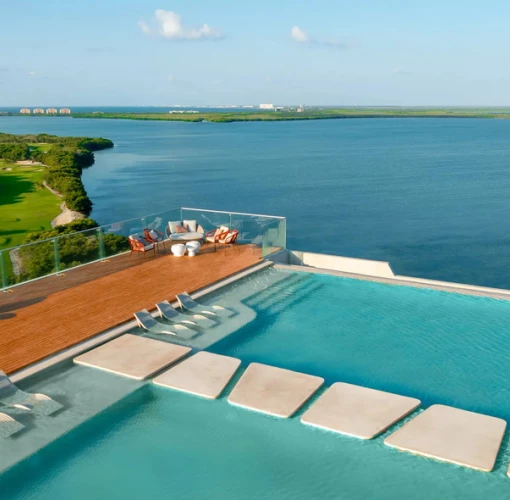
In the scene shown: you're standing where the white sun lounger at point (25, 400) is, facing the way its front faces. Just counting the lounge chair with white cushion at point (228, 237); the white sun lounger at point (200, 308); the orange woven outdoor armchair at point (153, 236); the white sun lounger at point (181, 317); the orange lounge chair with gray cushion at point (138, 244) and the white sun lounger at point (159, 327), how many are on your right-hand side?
0

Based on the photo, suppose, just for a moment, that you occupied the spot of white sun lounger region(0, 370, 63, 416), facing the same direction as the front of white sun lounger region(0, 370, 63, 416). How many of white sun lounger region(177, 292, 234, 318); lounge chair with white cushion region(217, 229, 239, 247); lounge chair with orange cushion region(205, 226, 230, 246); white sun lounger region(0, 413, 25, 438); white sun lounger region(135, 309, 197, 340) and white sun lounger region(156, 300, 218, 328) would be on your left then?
5

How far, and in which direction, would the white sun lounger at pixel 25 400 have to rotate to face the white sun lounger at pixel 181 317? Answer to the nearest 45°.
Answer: approximately 90° to its left

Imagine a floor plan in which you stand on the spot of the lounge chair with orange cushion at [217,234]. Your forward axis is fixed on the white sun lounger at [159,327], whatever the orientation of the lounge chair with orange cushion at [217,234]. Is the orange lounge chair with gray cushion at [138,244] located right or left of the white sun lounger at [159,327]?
right

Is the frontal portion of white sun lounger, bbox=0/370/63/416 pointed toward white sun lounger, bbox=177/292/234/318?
no

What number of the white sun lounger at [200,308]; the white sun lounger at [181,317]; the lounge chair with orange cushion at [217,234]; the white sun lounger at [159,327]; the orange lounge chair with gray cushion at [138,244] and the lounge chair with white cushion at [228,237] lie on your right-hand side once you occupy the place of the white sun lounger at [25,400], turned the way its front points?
0

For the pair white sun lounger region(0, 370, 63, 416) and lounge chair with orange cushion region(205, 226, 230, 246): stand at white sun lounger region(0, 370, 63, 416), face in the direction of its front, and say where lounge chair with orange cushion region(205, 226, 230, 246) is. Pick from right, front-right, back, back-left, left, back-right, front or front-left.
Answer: left

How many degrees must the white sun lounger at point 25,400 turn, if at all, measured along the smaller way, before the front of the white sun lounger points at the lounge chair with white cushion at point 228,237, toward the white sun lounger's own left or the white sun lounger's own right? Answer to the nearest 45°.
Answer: approximately 90° to the white sun lounger's own left

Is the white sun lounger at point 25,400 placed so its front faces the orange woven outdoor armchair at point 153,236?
no

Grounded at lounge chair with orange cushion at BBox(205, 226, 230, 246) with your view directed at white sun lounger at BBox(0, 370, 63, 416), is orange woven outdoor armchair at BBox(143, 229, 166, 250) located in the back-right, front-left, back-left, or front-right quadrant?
front-right

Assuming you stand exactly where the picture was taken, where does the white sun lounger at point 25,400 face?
facing the viewer and to the right of the viewer

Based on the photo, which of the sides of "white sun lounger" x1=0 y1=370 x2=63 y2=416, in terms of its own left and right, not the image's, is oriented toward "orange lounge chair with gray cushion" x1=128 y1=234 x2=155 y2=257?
left

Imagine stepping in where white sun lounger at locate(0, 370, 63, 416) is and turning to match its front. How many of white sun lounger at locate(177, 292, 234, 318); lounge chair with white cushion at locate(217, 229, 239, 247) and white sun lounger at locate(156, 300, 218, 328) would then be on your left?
3

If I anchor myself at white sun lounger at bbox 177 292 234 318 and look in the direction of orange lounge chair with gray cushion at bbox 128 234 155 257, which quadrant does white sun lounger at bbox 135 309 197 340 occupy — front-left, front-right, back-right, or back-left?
back-left

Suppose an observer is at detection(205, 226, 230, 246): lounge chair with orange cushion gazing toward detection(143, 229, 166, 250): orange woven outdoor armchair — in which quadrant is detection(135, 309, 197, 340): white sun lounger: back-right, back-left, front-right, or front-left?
front-left

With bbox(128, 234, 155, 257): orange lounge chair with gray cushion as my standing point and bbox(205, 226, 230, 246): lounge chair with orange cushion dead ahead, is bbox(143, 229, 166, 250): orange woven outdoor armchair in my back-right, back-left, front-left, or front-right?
front-left
